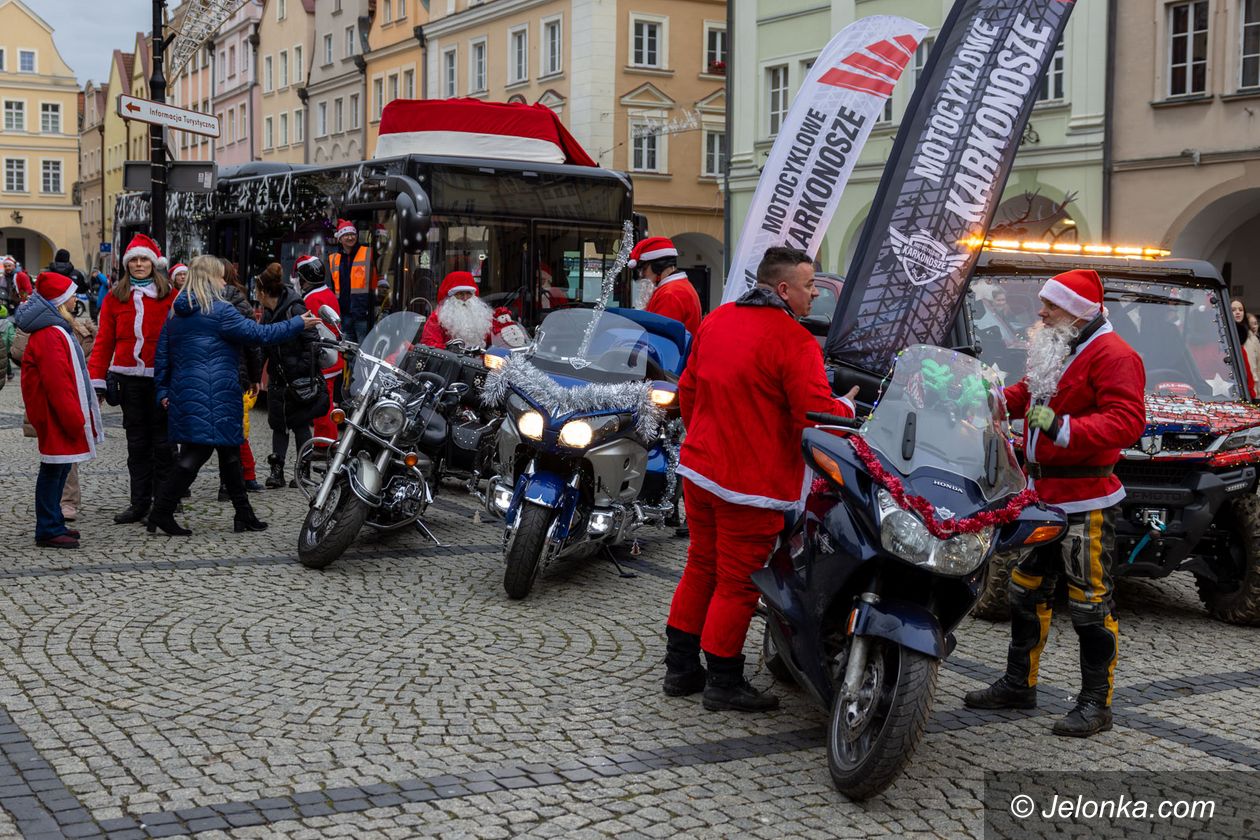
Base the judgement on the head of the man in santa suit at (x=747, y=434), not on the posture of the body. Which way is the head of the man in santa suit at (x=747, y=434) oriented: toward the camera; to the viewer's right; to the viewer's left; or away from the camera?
to the viewer's right

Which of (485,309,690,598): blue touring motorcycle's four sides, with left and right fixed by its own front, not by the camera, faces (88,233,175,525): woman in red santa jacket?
right

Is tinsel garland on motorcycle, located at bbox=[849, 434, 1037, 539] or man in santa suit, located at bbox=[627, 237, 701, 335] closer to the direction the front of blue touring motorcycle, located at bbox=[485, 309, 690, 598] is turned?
the tinsel garland on motorcycle

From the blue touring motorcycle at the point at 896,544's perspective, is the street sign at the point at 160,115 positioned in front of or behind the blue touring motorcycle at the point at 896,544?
behind

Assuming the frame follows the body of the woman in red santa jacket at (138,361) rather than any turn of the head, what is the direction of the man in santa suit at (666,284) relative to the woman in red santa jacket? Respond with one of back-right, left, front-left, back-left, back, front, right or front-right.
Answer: left

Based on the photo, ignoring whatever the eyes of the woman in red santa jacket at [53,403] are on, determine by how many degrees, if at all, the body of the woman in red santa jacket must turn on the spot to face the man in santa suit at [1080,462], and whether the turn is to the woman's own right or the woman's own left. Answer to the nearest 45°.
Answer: approximately 45° to the woman's own right

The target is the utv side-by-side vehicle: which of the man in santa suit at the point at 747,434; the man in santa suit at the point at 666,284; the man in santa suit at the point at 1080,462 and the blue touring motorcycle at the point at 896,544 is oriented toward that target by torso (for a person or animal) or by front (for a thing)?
the man in santa suit at the point at 747,434

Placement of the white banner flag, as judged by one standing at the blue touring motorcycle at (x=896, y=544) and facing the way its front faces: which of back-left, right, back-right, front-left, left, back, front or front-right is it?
back-left

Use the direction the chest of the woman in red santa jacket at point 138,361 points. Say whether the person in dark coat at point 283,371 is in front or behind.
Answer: behind

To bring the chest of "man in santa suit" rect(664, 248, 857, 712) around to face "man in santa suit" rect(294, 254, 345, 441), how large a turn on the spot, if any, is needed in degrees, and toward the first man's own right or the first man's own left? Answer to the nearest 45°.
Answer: approximately 90° to the first man's own left

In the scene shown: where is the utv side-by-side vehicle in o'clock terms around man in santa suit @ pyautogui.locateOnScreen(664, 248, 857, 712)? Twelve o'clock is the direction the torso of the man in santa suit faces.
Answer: The utv side-by-side vehicle is roughly at 12 o'clock from the man in santa suit.

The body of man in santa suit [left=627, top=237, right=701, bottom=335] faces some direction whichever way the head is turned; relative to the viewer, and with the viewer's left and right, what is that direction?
facing to the left of the viewer

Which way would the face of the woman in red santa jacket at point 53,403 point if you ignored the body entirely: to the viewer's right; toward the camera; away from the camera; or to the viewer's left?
to the viewer's right

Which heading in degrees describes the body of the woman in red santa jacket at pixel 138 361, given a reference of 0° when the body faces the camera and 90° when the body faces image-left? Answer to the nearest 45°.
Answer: approximately 0°

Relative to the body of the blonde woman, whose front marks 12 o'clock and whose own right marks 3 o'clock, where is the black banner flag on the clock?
The black banner flag is roughly at 2 o'clock from the blonde woman.

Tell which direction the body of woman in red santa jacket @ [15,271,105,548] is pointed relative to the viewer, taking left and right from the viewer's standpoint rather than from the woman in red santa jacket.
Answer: facing to the right of the viewer
